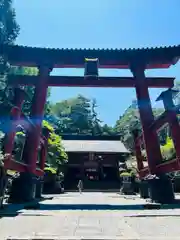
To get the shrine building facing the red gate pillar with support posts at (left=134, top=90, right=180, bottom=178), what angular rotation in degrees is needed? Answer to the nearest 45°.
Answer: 0° — it already faces it

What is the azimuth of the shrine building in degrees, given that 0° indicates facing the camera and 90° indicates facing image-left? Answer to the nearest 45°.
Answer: approximately 0°

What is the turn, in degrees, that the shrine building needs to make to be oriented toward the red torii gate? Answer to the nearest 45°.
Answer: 0° — it already faces it
